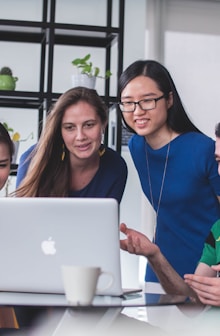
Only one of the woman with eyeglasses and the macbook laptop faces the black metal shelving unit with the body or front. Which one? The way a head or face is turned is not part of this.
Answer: the macbook laptop

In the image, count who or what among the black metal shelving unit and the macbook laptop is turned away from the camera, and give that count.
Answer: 1

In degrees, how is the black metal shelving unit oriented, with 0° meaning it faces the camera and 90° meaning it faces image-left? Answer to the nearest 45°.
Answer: approximately 0°

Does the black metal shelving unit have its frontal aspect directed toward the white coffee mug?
yes

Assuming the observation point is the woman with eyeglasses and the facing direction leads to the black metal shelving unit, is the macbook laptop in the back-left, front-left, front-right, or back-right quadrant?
back-left

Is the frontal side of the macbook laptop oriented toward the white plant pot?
yes

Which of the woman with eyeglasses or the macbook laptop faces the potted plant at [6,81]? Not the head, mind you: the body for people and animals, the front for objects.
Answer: the macbook laptop

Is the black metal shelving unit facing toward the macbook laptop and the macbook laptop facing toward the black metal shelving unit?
yes

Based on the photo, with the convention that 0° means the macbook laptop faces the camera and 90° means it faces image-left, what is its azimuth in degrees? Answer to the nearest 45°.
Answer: approximately 180°
